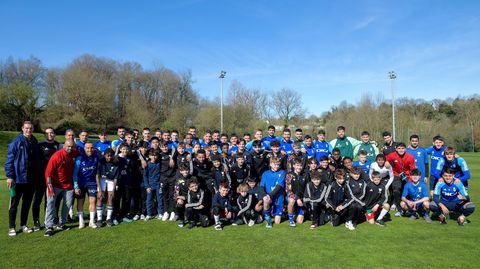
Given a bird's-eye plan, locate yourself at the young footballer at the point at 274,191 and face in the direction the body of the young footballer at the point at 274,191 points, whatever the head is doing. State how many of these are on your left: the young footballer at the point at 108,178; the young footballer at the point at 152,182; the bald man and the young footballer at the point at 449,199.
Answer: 1

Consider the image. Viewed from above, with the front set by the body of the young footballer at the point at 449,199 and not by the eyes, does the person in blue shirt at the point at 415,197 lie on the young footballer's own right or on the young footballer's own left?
on the young footballer's own right

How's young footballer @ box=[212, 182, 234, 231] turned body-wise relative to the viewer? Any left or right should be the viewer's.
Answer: facing the viewer

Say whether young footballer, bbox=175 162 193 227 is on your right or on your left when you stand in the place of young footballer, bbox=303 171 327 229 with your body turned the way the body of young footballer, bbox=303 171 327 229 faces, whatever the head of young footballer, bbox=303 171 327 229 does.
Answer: on your right

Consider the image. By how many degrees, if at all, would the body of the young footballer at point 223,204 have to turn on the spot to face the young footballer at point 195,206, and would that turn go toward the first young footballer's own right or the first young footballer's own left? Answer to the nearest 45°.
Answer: approximately 90° to the first young footballer's own right

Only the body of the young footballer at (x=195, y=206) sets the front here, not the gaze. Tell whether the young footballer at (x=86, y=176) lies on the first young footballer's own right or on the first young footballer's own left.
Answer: on the first young footballer's own right

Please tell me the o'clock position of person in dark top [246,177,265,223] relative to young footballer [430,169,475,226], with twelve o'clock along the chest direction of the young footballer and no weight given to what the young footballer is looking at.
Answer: The person in dark top is roughly at 2 o'clock from the young footballer.

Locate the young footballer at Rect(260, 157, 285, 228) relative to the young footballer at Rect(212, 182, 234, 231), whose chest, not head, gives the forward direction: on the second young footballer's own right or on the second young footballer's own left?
on the second young footballer's own left

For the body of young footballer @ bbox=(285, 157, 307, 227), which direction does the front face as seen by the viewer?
toward the camera

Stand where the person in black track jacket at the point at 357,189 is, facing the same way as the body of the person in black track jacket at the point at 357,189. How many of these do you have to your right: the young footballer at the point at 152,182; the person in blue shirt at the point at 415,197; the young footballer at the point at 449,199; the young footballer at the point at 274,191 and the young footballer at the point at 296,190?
3

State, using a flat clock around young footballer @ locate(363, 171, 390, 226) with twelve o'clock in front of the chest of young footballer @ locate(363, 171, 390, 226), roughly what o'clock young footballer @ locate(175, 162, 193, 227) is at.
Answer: young footballer @ locate(175, 162, 193, 227) is roughly at 2 o'clock from young footballer @ locate(363, 171, 390, 226).

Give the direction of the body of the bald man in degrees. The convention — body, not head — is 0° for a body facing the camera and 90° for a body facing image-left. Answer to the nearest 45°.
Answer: approximately 315°

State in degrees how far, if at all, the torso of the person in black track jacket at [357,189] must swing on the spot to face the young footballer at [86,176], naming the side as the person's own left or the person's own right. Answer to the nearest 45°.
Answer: approximately 45° to the person's own right
